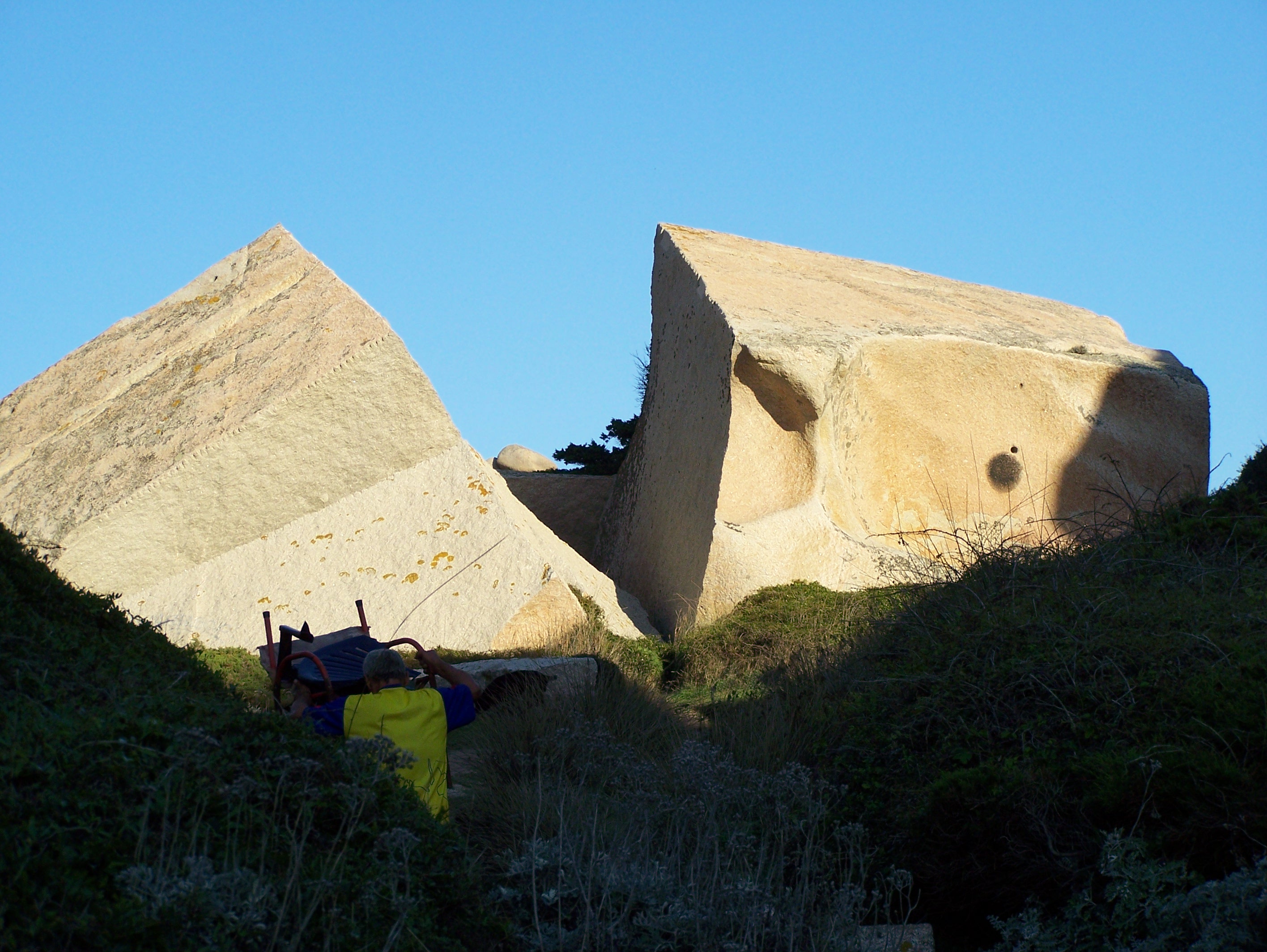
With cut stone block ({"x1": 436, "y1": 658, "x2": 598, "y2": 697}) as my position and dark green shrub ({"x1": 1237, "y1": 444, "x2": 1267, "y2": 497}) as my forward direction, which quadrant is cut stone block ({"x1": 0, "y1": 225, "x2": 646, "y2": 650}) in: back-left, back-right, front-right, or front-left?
back-left

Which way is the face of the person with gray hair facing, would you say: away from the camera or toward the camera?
away from the camera

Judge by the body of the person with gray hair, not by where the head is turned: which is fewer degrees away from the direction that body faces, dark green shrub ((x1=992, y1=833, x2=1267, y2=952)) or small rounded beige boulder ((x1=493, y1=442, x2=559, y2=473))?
the small rounded beige boulder

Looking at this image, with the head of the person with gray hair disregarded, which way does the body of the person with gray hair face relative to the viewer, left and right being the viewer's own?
facing away from the viewer

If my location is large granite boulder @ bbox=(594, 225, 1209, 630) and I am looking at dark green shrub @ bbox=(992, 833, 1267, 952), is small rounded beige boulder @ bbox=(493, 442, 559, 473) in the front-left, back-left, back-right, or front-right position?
back-right

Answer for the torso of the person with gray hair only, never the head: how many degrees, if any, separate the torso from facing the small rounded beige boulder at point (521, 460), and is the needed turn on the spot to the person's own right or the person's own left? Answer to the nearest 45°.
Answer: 0° — they already face it
